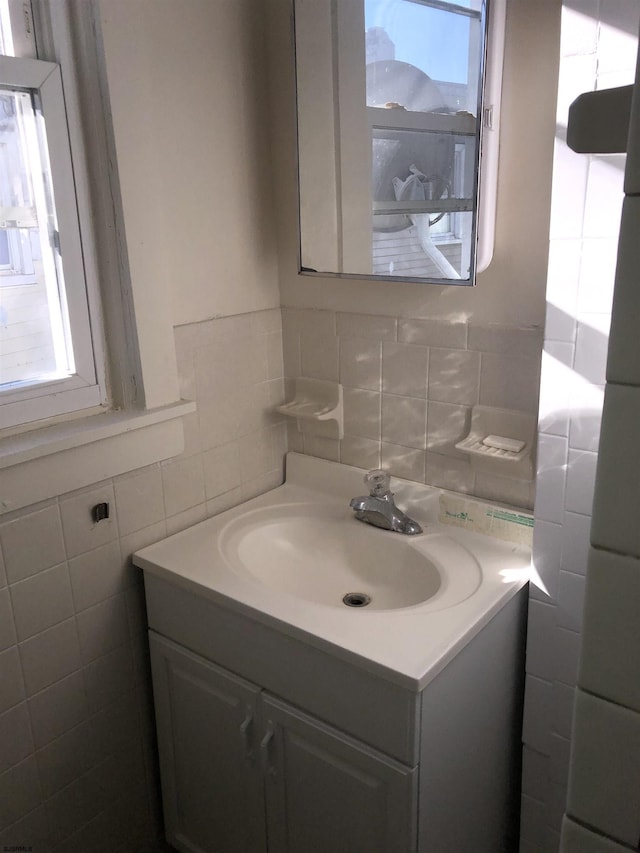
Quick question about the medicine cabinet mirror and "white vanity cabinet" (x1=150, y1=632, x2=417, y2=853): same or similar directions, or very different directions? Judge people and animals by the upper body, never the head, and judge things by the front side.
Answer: same or similar directions

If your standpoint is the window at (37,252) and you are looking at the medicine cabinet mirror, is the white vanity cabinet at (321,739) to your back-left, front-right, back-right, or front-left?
front-right

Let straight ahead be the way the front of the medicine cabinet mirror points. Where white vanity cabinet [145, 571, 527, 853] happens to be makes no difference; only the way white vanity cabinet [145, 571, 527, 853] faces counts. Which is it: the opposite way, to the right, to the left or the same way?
the same way

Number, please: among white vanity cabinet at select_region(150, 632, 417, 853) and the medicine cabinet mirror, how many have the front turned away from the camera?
0

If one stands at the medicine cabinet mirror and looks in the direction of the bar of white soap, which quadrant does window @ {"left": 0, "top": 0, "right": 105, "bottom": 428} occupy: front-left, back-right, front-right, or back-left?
back-right

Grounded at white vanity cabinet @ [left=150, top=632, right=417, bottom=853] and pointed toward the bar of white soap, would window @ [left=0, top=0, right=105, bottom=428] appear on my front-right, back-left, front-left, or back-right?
back-left

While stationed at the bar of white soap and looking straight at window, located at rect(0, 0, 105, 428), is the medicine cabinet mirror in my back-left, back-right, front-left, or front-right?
front-right

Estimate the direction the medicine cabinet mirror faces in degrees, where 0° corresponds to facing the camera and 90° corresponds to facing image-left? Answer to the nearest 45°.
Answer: approximately 45°

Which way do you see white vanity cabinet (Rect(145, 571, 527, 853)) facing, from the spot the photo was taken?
facing the viewer and to the left of the viewer
